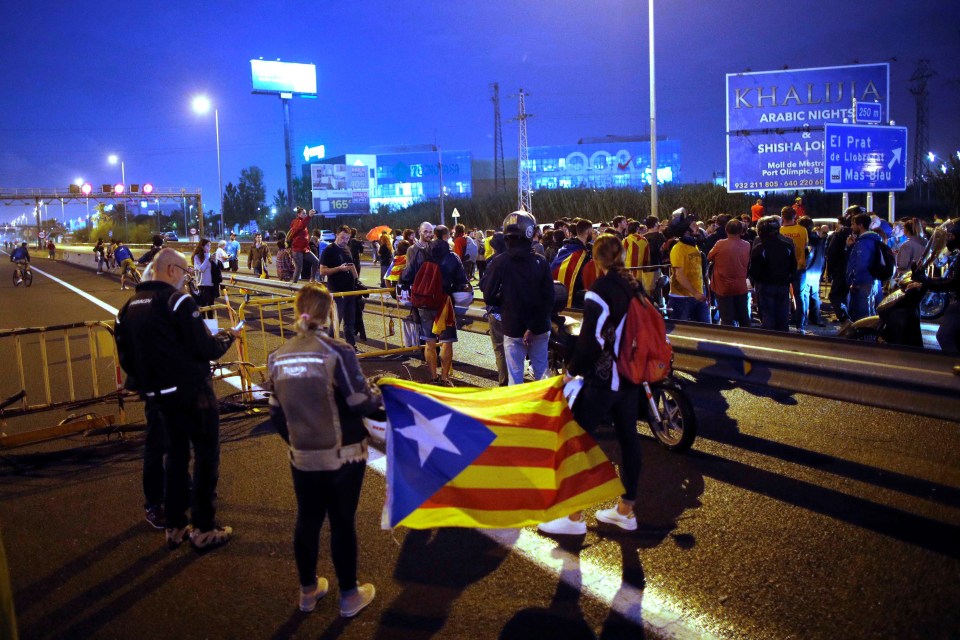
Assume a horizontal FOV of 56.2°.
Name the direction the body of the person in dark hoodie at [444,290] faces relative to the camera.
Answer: away from the camera

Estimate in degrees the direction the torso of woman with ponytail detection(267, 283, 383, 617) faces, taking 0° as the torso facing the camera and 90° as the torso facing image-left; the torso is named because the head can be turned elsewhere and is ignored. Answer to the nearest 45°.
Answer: approximately 225°

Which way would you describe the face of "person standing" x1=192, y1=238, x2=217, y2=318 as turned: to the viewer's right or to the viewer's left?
to the viewer's right

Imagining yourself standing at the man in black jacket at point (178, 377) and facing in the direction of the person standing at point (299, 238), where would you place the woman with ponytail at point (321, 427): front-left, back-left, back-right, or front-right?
back-right

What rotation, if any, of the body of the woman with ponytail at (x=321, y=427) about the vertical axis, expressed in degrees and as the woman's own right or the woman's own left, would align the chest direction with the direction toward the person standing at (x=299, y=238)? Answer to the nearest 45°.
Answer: approximately 45° to the woman's own left

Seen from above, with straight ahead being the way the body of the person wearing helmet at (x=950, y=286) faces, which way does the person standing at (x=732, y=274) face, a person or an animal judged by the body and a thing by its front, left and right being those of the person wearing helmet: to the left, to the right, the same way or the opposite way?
to the right

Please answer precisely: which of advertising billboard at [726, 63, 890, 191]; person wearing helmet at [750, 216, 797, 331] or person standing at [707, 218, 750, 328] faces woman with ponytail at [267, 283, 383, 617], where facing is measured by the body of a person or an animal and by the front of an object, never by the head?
the advertising billboard

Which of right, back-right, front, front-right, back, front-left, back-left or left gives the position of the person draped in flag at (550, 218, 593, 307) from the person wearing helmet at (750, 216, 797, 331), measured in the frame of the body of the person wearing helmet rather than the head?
back-left

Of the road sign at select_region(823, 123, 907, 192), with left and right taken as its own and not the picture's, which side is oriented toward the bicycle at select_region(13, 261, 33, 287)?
right

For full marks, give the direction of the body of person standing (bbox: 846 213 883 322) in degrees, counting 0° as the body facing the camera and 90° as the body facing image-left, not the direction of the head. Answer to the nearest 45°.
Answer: approximately 90°

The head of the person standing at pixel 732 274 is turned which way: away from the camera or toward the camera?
away from the camera

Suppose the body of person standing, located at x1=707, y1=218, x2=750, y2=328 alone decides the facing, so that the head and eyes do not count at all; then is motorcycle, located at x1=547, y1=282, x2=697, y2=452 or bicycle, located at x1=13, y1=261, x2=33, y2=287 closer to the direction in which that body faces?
the bicycle
